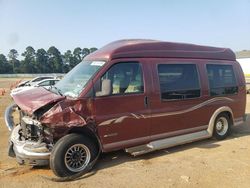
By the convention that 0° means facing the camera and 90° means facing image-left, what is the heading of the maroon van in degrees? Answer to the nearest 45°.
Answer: approximately 45°
